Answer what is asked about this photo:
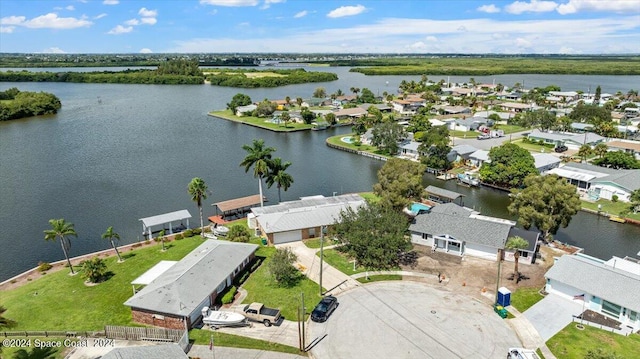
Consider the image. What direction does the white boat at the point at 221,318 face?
to the viewer's right

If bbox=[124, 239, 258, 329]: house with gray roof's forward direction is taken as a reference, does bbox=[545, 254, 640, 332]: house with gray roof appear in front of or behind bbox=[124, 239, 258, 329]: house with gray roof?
in front

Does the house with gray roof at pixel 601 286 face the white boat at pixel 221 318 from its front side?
yes

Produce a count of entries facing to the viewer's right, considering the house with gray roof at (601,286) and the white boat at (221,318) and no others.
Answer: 1

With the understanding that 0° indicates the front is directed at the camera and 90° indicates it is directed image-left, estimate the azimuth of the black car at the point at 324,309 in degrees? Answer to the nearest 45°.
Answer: approximately 45°

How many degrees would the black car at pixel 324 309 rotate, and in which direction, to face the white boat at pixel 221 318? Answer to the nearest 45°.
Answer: approximately 45° to its right

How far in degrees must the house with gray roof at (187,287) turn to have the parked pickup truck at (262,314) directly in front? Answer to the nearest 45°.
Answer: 0° — it already faces it

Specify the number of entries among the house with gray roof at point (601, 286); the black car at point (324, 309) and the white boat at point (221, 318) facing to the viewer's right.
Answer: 1

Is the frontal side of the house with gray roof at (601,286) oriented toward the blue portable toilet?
yes

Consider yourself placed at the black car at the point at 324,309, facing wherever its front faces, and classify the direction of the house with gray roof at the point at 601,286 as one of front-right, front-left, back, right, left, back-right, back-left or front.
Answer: back-left

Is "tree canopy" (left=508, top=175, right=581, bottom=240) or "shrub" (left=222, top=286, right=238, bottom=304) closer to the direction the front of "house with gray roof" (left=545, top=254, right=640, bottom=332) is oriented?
the shrub

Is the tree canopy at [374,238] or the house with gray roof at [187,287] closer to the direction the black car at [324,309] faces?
the house with gray roof

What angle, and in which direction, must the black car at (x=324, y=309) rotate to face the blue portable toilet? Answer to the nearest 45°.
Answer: approximately 135° to its left

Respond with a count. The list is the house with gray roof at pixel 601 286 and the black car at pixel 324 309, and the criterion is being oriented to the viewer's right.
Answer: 0

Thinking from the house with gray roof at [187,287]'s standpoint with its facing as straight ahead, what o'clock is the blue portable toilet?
The blue portable toilet is roughly at 11 o'clock from the house with gray roof.

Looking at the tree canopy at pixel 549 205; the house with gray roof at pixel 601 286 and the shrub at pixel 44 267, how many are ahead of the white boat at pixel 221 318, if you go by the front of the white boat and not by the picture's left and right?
2
